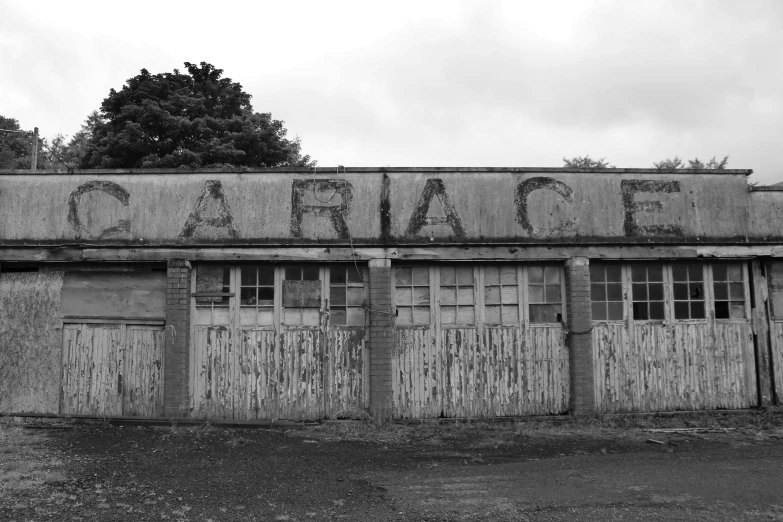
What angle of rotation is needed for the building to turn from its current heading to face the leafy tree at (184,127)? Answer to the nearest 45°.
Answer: approximately 135° to its right
